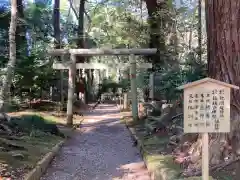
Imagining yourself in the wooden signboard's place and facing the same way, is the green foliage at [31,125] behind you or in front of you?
behind

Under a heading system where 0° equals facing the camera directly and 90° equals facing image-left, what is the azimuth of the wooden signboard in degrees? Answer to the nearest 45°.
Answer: approximately 0°

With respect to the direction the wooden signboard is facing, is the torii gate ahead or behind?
behind

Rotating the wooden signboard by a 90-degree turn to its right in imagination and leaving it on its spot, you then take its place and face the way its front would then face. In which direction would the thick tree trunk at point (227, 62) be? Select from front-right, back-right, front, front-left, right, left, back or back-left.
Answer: right

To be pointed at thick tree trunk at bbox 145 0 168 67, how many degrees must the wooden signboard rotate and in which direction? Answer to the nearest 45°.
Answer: approximately 180°

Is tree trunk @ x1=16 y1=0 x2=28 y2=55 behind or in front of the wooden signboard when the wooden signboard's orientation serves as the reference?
behind
